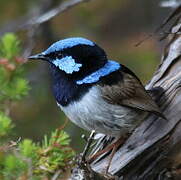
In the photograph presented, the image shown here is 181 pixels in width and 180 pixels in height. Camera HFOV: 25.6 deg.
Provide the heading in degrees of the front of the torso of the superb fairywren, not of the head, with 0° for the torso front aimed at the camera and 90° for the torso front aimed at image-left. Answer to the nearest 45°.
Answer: approximately 90°

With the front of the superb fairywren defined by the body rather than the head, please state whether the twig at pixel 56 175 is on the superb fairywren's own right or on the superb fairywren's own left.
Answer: on the superb fairywren's own left
